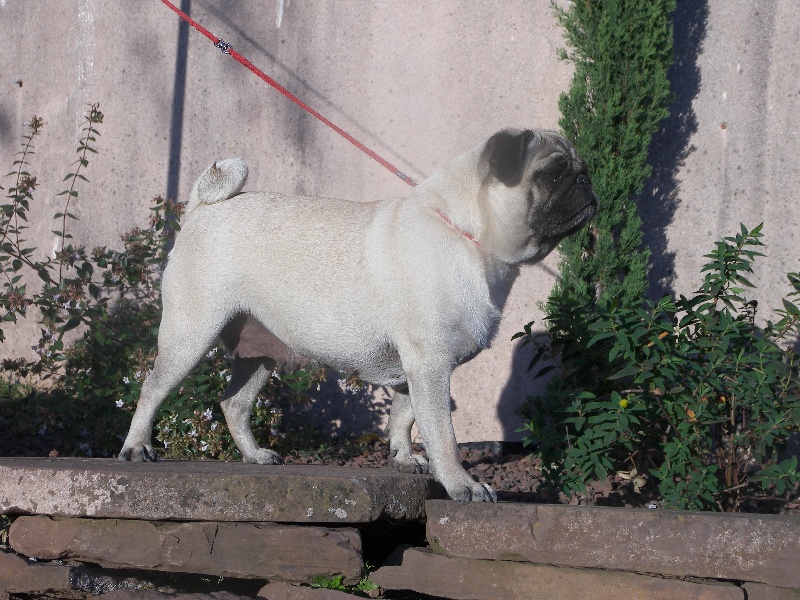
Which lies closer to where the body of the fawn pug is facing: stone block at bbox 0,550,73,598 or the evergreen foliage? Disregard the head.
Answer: the evergreen foliage

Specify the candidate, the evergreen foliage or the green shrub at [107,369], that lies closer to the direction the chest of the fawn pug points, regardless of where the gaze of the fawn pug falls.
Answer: the evergreen foliage

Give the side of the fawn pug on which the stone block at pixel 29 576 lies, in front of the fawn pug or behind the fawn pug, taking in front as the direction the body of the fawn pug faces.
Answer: behind

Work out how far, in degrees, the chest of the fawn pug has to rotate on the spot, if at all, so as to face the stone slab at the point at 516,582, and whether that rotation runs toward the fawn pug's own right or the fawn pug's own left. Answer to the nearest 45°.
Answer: approximately 45° to the fawn pug's own right

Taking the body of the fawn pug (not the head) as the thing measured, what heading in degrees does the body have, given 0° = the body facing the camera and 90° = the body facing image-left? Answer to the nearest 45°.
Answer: approximately 270°
